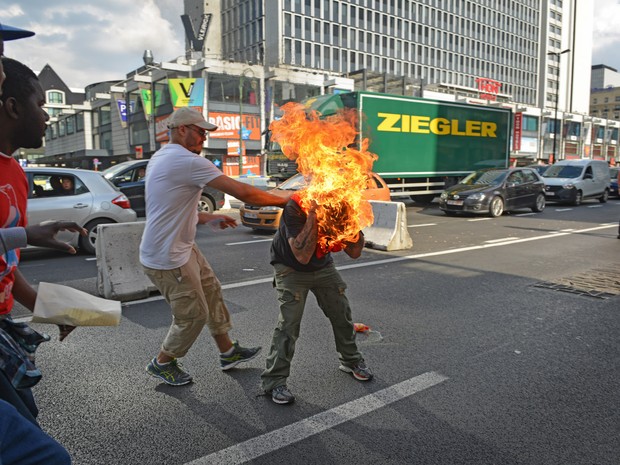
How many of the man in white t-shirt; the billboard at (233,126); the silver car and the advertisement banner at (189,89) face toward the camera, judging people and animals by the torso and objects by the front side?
2

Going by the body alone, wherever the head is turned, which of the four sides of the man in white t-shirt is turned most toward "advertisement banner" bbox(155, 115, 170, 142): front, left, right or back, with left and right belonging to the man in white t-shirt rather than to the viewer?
left

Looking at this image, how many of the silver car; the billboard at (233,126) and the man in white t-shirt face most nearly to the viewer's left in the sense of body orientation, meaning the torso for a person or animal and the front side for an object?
1

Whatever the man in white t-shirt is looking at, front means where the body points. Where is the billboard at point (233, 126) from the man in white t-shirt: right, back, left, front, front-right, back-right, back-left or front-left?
left

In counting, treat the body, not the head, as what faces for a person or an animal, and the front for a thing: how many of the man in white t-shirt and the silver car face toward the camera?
0

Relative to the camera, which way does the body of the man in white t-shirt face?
to the viewer's right

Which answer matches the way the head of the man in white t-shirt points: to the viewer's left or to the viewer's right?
to the viewer's right

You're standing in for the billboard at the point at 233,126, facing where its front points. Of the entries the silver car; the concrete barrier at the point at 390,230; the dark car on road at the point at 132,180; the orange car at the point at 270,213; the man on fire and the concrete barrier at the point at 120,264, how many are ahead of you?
6

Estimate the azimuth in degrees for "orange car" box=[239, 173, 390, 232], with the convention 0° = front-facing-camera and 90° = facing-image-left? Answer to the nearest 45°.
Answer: approximately 45°

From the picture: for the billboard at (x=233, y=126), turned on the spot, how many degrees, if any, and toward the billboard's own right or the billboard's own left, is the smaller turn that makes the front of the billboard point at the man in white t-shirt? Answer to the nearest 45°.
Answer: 0° — it already faces them
